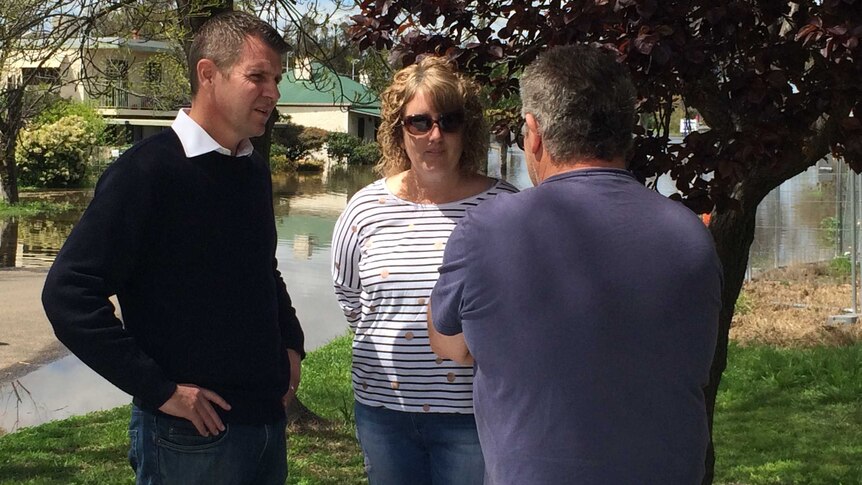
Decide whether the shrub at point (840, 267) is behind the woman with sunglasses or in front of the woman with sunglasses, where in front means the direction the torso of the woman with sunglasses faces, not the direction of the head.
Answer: behind

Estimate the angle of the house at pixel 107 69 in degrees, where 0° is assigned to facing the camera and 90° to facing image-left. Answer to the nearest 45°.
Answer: approximately 0°

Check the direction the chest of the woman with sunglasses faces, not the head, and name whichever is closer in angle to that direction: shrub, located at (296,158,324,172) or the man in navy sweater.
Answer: the man in navy sweater

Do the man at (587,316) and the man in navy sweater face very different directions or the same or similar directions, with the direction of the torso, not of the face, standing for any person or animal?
very different directions

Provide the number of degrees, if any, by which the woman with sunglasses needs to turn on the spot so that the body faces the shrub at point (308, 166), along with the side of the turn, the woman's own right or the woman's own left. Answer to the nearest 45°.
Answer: approximately 180°

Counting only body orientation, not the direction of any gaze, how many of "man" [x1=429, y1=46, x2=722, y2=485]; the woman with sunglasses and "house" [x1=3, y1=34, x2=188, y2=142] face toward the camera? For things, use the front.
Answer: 2

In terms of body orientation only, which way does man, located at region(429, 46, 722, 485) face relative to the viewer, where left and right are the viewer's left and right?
facing away from the viewer and to the left of the viewer

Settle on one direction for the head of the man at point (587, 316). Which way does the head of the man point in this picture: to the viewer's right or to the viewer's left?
to the viewer's left

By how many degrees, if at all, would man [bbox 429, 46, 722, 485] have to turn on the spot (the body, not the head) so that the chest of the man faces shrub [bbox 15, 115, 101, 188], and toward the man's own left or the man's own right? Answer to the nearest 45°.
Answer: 0° — they already face it

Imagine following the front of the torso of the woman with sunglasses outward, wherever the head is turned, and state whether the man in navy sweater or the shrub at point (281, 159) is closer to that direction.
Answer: the man in navy sweater

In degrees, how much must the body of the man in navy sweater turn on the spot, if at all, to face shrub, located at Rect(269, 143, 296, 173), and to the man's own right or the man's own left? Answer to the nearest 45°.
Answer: approximately 135° to the man's own left

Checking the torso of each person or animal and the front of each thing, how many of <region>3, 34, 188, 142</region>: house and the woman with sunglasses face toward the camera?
2

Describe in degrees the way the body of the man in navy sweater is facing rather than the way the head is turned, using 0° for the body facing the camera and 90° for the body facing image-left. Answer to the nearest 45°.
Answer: approximately 315°
